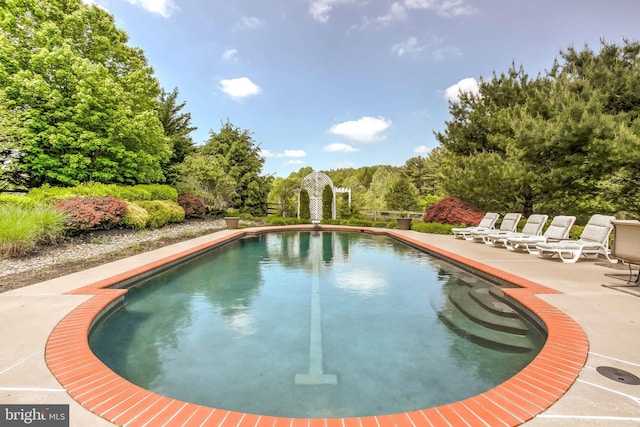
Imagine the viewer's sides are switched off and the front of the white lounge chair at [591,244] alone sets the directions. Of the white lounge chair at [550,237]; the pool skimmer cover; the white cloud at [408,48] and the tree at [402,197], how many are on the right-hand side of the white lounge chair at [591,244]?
3

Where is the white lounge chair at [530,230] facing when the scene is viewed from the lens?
facing the viewer and to the left of the viewer

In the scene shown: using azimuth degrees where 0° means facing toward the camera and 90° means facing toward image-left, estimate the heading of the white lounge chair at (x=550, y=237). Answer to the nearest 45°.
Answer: approximately 45°

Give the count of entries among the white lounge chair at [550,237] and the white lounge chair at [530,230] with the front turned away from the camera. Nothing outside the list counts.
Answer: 0

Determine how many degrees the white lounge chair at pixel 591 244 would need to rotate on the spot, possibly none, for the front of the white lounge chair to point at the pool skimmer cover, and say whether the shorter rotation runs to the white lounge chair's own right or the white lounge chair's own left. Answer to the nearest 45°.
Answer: approximately 45° to the white lounge chair's own left

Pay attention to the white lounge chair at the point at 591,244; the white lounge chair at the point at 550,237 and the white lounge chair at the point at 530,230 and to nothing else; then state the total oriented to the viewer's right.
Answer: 0

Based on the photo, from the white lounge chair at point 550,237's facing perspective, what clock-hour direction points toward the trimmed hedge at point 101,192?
The trimmed hedge is roughly at 1 o'clock from the white lounge chair.

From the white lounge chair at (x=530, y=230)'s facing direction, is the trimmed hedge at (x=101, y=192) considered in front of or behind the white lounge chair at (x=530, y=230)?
in front

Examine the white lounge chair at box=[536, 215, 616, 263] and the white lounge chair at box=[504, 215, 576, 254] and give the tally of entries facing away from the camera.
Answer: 0

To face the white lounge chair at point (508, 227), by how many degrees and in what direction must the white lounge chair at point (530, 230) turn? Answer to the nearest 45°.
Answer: approximately 90° to its right

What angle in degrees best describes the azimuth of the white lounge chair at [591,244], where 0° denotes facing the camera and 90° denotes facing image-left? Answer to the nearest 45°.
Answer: approximately 45°

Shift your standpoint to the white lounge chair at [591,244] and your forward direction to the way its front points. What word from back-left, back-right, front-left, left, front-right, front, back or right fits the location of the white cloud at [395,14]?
right
